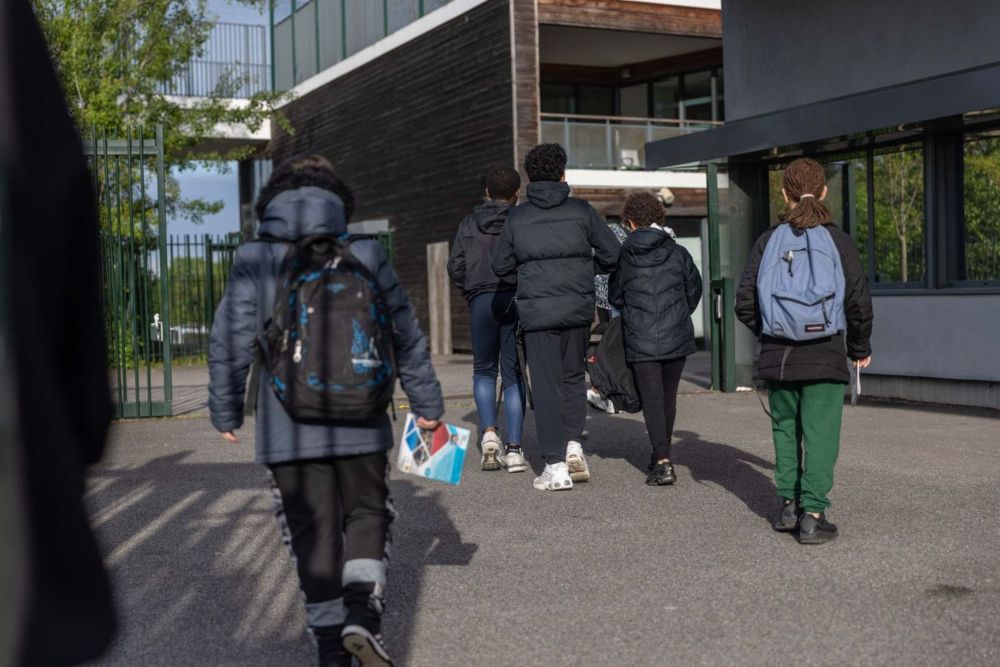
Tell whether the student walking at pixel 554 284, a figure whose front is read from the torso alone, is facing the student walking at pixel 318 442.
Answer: no

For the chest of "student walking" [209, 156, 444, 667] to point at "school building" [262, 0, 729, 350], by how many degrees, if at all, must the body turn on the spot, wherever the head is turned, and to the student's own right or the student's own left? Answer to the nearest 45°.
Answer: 0° — they already face it

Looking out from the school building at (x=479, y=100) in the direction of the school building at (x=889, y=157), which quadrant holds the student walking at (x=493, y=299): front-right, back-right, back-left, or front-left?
front-right

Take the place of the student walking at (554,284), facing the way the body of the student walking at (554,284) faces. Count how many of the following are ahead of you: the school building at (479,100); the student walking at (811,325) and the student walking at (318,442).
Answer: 1

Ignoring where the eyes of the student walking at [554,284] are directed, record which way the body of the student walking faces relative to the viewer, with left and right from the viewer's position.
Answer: facing away from the viewer

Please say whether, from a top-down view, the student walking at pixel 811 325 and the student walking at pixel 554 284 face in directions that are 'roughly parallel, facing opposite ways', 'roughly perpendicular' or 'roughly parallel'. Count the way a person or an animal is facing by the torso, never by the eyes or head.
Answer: roughly parallel

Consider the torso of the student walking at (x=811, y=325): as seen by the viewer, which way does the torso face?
away from the camera

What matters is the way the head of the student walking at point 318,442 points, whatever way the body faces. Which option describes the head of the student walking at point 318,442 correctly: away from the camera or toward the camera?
away from the camera

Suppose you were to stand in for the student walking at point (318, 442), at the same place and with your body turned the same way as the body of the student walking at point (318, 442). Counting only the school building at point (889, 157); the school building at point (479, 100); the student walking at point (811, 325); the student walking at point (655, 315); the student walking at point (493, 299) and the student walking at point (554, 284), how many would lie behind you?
0

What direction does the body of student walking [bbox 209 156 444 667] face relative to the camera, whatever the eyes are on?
away from the camera

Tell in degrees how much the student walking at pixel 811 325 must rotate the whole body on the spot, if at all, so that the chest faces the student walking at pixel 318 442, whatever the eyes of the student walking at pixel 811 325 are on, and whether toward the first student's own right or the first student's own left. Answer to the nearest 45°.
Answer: approximately 135° to the first student's own left

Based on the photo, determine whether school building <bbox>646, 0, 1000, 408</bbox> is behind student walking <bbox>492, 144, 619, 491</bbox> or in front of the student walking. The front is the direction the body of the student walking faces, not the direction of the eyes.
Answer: in front

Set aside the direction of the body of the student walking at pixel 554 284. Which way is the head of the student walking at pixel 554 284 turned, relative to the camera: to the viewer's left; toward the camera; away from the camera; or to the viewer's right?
away from the camera

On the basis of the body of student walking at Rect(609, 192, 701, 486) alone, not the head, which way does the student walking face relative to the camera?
away from the camera

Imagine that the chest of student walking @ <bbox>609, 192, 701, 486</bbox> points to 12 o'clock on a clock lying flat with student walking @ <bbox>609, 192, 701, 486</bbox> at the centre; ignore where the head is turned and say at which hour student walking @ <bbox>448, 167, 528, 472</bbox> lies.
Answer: student walking @ <bbox>448, 167, 528, 472</bbox> is roughly at 10 o'clock from student walking @ <bbox>609, 192, 701, 486</bbox>.

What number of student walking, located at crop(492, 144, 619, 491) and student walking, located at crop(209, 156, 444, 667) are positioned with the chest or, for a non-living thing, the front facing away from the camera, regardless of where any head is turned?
2

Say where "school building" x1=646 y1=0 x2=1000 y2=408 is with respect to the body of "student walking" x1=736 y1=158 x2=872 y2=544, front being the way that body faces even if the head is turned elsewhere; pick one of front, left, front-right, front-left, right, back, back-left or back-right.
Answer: front

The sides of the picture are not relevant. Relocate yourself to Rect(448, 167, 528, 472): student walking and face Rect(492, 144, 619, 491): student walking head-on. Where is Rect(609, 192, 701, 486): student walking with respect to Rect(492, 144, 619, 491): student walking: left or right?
left

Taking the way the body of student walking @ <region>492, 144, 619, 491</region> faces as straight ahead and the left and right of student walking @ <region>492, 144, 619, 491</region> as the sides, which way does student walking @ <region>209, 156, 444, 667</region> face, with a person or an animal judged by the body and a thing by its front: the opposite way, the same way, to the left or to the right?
the same way

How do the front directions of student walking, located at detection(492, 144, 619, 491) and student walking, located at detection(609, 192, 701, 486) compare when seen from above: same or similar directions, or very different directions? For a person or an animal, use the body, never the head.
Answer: same or similar directions
